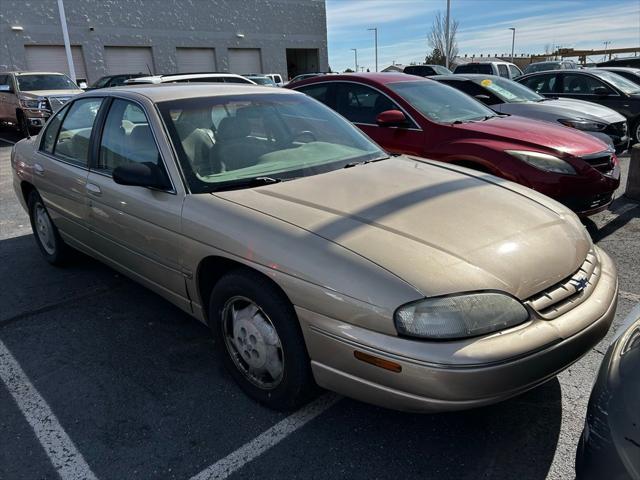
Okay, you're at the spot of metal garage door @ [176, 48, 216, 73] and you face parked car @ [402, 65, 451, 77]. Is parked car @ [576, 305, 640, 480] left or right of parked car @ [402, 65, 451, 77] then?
right

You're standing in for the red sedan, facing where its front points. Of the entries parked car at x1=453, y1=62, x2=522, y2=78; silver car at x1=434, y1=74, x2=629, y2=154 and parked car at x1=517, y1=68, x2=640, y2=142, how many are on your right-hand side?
0

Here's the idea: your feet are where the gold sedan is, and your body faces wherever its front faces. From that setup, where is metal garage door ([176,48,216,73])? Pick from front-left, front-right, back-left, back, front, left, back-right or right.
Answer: back-left

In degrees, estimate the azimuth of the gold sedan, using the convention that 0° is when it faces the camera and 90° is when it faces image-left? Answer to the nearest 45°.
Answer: approximately 315°

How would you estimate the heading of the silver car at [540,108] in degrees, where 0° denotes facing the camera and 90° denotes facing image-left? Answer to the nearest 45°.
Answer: approximately 315°

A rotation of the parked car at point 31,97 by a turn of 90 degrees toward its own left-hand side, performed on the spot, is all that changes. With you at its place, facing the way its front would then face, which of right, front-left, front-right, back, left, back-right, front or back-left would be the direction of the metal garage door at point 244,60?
front

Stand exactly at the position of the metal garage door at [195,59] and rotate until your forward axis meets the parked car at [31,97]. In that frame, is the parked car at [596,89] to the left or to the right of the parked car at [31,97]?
left

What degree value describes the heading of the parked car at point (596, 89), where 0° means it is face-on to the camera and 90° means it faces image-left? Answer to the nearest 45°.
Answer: approximately 315°

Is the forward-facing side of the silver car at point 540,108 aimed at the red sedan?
no

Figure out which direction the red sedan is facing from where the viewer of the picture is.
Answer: facing the viewer and to the right of the viewer

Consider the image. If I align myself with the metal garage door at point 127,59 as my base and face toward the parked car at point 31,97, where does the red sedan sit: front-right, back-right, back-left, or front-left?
front-left

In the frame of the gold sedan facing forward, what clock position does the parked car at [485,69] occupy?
The parked car is roughly at 8 o'clock from the gold sedan.

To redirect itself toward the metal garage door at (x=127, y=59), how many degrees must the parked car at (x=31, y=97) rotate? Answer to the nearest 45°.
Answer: approximately 135° to its left

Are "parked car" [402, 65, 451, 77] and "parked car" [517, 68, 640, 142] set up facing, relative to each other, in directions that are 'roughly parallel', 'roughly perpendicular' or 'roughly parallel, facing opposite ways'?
roughly parallel

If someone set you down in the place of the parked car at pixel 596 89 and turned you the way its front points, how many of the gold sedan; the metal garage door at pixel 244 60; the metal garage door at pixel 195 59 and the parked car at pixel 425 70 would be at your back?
3

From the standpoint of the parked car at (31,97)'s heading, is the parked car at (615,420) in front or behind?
in front

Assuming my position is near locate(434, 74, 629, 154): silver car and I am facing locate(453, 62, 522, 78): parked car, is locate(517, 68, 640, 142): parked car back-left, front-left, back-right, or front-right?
front-right

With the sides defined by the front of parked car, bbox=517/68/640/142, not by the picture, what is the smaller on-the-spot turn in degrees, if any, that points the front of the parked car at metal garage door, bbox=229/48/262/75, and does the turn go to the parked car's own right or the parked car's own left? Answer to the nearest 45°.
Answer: approximately 180°

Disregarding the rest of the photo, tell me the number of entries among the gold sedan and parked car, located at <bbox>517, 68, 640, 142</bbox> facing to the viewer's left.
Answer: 0
